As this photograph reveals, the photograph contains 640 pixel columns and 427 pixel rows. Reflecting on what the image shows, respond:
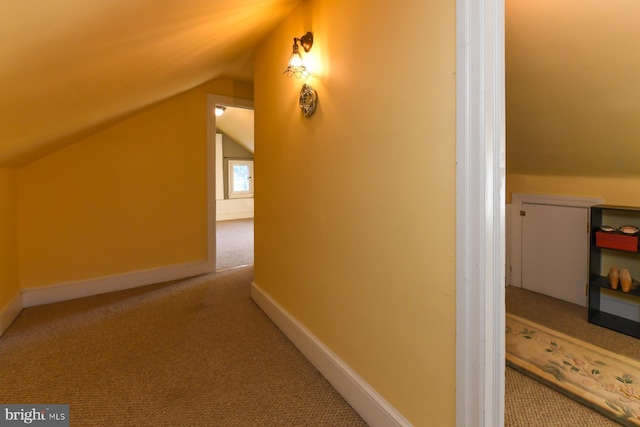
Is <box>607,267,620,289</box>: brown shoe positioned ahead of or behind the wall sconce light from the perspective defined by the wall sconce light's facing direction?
behind

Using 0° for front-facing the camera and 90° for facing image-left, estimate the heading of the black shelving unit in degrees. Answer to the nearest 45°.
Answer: approximately 45°

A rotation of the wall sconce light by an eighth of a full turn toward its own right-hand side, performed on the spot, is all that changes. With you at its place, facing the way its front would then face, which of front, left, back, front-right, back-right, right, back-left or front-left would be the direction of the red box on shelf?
back

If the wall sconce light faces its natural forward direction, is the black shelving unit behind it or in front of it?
behind
